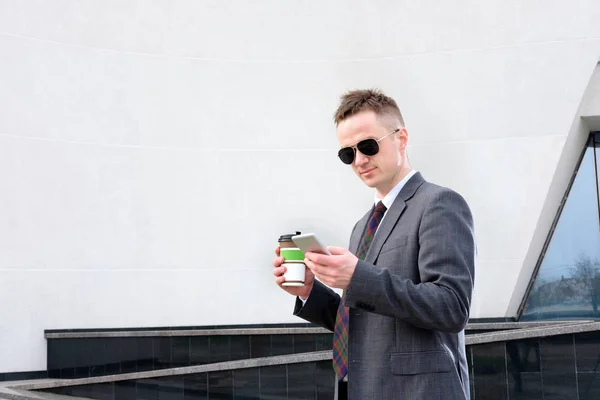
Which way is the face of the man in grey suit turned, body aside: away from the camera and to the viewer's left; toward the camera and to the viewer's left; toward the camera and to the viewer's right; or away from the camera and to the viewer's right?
toward the camera and to the viewer's left
